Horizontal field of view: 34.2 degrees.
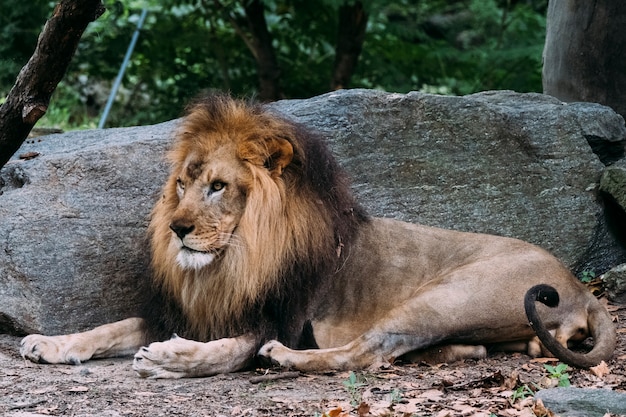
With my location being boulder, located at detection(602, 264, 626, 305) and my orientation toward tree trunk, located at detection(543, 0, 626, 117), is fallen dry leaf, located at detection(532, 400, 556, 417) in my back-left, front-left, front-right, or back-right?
back-left

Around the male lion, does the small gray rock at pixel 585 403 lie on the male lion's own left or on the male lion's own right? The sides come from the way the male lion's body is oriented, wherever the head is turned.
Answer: on the male lion's own left

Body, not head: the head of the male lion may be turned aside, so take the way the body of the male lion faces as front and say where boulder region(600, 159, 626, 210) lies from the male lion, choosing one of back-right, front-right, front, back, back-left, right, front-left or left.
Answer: back-right

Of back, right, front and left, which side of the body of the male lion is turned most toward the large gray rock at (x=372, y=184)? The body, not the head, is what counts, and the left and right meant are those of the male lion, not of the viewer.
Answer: right

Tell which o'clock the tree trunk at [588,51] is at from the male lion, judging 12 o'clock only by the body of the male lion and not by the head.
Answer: The tree trunk is roughly at 4 o'clock from the male lion.

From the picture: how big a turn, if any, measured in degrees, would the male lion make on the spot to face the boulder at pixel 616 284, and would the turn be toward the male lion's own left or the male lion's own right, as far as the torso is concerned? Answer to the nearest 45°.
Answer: approximately 135° to the male lion's own right

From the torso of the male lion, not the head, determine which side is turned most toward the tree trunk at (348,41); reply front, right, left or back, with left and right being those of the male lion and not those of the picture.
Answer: right

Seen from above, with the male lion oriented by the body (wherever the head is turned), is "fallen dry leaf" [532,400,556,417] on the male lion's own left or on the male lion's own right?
on the male lion's own left

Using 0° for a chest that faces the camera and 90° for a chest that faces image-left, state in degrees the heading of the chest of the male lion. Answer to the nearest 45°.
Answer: approximately 90°

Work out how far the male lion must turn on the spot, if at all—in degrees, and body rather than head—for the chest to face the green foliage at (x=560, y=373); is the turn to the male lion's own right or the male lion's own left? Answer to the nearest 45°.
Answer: approximately 180°

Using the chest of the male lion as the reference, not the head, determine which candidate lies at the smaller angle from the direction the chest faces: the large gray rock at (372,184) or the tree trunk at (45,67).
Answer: the tree trunk

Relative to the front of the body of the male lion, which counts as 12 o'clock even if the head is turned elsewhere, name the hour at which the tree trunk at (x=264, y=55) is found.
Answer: The tree trunk is roughly at 3 o'clock from the male lion.
